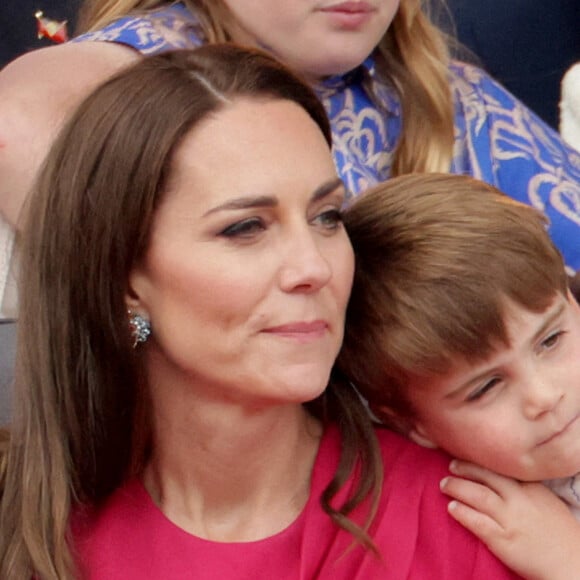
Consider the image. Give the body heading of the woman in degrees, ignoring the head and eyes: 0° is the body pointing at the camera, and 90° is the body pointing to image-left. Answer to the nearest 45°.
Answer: approximately 315°

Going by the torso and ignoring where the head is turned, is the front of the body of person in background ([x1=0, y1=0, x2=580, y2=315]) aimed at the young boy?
yes
